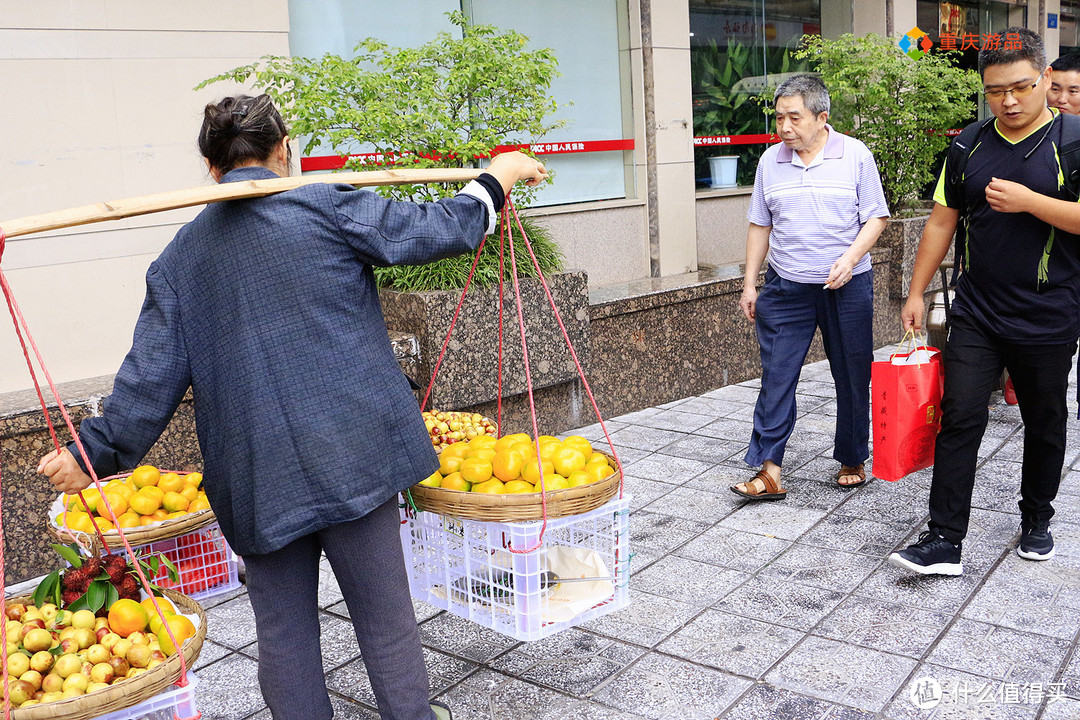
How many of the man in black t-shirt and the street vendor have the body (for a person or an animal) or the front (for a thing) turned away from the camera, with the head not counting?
1

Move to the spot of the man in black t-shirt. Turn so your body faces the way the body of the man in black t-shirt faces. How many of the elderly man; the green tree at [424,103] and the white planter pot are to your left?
0

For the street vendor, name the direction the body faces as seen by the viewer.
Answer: away from the camera

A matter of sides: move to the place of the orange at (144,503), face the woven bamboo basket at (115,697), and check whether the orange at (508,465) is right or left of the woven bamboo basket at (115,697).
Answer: left

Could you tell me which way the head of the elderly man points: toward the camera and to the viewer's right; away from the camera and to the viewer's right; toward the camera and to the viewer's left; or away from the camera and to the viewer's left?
toward the camera and to the viewer's left

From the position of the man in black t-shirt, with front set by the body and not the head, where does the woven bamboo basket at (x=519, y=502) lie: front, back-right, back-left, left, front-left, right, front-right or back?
front

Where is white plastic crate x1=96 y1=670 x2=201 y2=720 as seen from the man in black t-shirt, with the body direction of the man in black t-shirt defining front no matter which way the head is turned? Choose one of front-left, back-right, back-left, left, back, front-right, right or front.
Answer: front

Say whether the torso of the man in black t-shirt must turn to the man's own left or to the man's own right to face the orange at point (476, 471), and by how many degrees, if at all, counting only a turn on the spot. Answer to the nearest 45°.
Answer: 0° — they already face it

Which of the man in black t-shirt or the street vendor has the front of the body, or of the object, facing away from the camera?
the street vendor

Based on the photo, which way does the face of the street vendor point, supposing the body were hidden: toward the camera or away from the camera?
away from the camera

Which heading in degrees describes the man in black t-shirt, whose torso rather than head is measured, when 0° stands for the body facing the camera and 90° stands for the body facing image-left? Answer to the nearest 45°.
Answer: approximately 45°

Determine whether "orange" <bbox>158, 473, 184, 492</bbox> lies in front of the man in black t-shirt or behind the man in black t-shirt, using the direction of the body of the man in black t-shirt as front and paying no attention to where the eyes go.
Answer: in front
